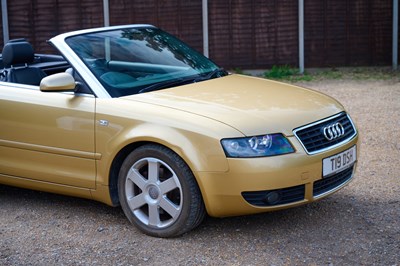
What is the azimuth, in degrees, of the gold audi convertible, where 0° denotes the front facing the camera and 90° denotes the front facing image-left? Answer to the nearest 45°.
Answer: approximately 315°

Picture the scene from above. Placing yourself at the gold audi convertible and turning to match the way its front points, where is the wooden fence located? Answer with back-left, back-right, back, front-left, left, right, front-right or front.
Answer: back-left
